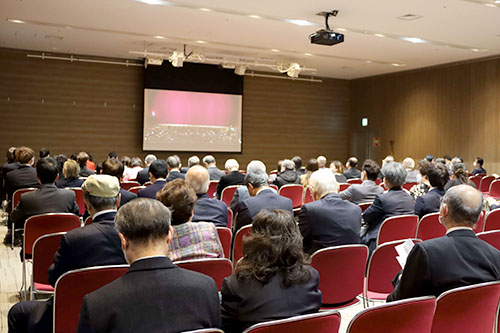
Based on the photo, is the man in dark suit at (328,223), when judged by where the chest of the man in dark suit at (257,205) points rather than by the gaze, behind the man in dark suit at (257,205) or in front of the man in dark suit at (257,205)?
behind

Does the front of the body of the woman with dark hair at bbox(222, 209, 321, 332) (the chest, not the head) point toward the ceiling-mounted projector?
yes

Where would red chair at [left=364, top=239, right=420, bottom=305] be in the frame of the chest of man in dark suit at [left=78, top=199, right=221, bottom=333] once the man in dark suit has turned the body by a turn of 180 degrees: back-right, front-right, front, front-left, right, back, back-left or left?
back-left

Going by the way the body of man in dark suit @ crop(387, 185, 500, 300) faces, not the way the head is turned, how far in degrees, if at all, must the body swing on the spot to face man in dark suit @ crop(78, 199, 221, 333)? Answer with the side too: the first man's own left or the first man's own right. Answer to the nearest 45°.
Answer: approximately 90° to the first man's own left

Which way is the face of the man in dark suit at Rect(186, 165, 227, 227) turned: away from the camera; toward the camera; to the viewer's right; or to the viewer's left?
away from the camera

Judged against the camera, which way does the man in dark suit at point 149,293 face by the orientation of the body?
away from the camera

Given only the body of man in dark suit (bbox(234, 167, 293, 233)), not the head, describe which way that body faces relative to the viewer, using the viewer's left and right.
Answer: facing away from the viewer and to the left of the viewer

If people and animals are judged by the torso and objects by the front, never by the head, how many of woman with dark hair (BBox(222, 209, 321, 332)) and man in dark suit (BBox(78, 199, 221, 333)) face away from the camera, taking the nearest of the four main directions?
2

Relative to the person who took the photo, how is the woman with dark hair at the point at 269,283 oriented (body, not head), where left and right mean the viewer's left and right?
facing away from the viewer

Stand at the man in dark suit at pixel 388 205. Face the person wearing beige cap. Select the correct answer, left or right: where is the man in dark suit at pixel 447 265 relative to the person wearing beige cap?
left

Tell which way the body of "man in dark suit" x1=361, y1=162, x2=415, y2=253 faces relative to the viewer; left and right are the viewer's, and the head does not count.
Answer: facing away from the viewer and to the left of the viewer

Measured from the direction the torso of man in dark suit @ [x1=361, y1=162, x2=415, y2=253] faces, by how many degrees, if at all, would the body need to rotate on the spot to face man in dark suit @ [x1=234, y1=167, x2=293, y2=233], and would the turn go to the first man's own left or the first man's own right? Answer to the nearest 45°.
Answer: approximately 90° to the first man's own left

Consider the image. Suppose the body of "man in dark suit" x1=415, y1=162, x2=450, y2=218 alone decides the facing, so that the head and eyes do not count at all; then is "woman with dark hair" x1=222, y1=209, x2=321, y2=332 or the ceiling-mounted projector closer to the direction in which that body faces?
the ceiling-mounted projector

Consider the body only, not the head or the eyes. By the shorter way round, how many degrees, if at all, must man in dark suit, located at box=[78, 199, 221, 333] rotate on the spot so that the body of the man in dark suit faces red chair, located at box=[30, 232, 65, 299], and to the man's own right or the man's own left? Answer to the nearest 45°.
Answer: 0° — they already face it
